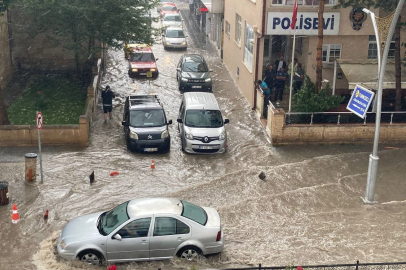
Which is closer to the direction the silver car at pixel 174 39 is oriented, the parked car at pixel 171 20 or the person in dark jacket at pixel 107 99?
the person in dark jacket

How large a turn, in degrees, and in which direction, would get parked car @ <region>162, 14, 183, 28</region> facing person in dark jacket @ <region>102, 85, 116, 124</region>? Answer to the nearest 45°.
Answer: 0° — it already faces them

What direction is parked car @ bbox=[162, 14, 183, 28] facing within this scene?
toward the camera

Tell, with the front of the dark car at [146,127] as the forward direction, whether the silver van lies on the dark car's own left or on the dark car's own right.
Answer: on the dark car's own left

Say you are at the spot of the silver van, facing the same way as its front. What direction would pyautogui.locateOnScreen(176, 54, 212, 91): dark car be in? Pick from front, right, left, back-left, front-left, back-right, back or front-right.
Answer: back

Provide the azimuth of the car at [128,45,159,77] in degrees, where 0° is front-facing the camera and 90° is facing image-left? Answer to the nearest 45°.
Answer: approximately 0°

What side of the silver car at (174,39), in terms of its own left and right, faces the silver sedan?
front

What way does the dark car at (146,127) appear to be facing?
toward the camera

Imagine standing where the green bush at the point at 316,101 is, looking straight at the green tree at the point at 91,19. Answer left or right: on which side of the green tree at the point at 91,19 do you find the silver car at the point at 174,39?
right

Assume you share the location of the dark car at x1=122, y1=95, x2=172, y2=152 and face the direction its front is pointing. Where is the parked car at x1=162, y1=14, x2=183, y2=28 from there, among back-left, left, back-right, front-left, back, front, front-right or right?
back

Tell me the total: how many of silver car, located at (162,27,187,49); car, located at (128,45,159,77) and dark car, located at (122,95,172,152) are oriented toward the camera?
3
